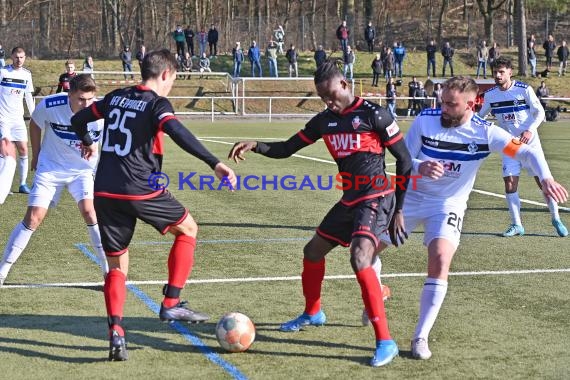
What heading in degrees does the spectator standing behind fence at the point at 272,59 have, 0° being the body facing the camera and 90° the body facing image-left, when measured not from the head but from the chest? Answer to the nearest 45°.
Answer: approximately 0°

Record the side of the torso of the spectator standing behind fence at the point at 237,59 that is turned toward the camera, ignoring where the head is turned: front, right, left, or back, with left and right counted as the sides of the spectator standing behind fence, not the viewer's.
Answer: front

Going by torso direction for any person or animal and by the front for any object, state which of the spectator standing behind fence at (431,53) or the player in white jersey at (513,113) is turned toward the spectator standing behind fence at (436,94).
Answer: the spectator standing behind fence at (431,53)

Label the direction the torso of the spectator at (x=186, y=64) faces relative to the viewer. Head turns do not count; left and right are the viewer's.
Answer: facing the viewer

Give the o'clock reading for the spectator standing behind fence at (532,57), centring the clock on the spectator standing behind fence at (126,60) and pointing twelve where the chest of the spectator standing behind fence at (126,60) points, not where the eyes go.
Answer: the spectator standing behind fence at (532,57) is roughly at 9 o'clock from the spectator standing behind fence at (126,60).

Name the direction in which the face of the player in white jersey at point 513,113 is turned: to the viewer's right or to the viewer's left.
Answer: to the viewer's left

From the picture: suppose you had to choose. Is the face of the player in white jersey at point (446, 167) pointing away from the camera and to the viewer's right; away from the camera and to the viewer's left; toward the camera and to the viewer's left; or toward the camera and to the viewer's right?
toward the camera and to the viewer's left

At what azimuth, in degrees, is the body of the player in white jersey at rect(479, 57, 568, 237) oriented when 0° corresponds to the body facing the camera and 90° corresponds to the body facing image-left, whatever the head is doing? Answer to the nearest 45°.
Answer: approximately 0°

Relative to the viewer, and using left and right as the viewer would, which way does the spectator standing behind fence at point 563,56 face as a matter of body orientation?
facing the viewer

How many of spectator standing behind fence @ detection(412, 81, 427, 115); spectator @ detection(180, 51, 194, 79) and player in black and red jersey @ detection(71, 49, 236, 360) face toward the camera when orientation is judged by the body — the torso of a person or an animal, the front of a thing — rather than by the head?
2

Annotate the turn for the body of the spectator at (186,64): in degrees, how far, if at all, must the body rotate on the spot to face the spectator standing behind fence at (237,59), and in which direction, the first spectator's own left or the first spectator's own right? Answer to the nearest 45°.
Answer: approximately 90° to the first spectator's own left

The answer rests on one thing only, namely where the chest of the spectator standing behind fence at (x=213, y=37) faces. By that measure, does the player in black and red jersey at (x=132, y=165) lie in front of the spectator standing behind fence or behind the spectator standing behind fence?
in front

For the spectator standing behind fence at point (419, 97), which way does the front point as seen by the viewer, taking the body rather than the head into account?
toward the camera

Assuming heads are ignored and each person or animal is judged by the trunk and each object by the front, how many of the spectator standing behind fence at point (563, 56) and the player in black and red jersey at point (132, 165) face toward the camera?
1

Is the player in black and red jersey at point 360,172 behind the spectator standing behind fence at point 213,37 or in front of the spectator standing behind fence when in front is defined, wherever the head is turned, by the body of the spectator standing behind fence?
in front

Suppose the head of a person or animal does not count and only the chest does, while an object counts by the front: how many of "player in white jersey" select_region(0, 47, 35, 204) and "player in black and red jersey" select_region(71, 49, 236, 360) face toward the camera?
1

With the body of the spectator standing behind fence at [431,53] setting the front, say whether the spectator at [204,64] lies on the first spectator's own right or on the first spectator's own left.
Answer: on the first spectator's own right
